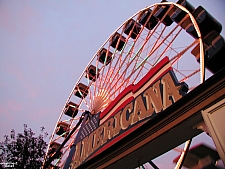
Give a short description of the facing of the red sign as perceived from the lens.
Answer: facing the viewer and to the left of the viewer
